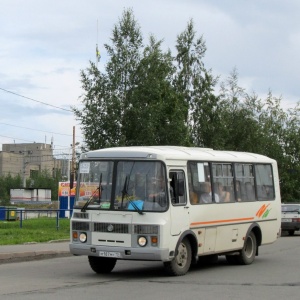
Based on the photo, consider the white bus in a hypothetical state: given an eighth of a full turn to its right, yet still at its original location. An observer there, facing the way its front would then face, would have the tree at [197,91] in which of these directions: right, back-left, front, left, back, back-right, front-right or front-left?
right

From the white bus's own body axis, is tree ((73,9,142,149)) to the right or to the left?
on its right

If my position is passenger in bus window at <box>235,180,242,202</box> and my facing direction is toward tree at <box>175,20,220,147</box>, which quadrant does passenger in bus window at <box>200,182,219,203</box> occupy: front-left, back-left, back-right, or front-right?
back-left

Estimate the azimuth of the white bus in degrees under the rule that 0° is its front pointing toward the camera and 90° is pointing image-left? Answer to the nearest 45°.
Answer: approximately 45°
